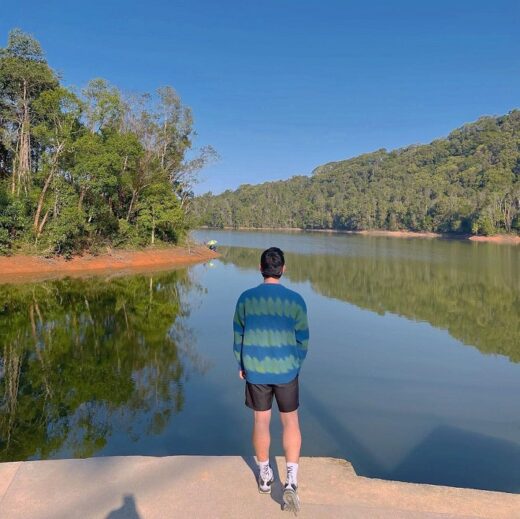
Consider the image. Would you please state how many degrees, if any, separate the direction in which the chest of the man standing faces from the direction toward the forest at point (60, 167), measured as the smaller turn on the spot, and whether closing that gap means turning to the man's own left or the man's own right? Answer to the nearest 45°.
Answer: approximately 45° to the man's own left

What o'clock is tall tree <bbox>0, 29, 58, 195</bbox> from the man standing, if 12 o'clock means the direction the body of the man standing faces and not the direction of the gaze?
The tall tree is roughly at 11 o'clock from the man standing.

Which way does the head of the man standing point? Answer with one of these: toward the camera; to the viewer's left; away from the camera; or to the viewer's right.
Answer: away from the camera

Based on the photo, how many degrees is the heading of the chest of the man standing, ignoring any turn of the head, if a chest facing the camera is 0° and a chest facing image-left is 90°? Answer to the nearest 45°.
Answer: approximately 180°
